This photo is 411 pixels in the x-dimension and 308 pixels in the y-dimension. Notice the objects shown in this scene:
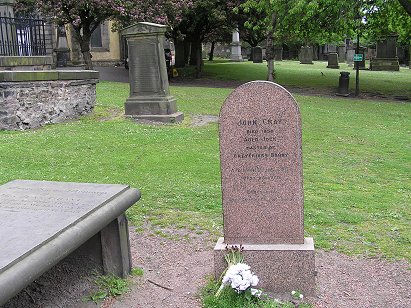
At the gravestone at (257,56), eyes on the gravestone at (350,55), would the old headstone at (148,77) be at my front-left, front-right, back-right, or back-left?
back-right

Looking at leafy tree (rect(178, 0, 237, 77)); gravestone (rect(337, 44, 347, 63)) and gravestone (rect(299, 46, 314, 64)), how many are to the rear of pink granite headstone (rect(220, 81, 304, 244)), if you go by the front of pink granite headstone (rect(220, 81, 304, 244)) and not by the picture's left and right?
3

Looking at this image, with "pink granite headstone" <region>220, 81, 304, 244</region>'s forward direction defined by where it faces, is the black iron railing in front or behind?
behind

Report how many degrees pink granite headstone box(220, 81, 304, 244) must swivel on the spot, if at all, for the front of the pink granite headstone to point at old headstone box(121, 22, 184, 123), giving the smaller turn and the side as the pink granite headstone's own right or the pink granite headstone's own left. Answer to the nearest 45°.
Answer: approximately 180°

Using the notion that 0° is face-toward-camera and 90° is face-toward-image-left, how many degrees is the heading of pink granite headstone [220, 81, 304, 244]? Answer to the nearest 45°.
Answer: approximately 0°

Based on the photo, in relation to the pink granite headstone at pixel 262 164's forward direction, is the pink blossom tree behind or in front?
behind

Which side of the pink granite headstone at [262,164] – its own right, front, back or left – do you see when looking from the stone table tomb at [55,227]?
right

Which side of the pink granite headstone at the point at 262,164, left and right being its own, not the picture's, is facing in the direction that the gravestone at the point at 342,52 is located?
back

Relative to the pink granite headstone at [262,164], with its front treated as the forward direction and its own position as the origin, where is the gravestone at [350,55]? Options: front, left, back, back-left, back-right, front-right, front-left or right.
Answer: back

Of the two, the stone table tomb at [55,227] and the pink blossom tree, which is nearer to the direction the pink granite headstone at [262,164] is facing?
the stone table tomb
